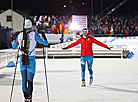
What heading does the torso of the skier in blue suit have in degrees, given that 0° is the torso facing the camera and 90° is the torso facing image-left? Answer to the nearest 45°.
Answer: approximately 180°

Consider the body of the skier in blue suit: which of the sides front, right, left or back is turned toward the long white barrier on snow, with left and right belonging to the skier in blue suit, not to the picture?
front
